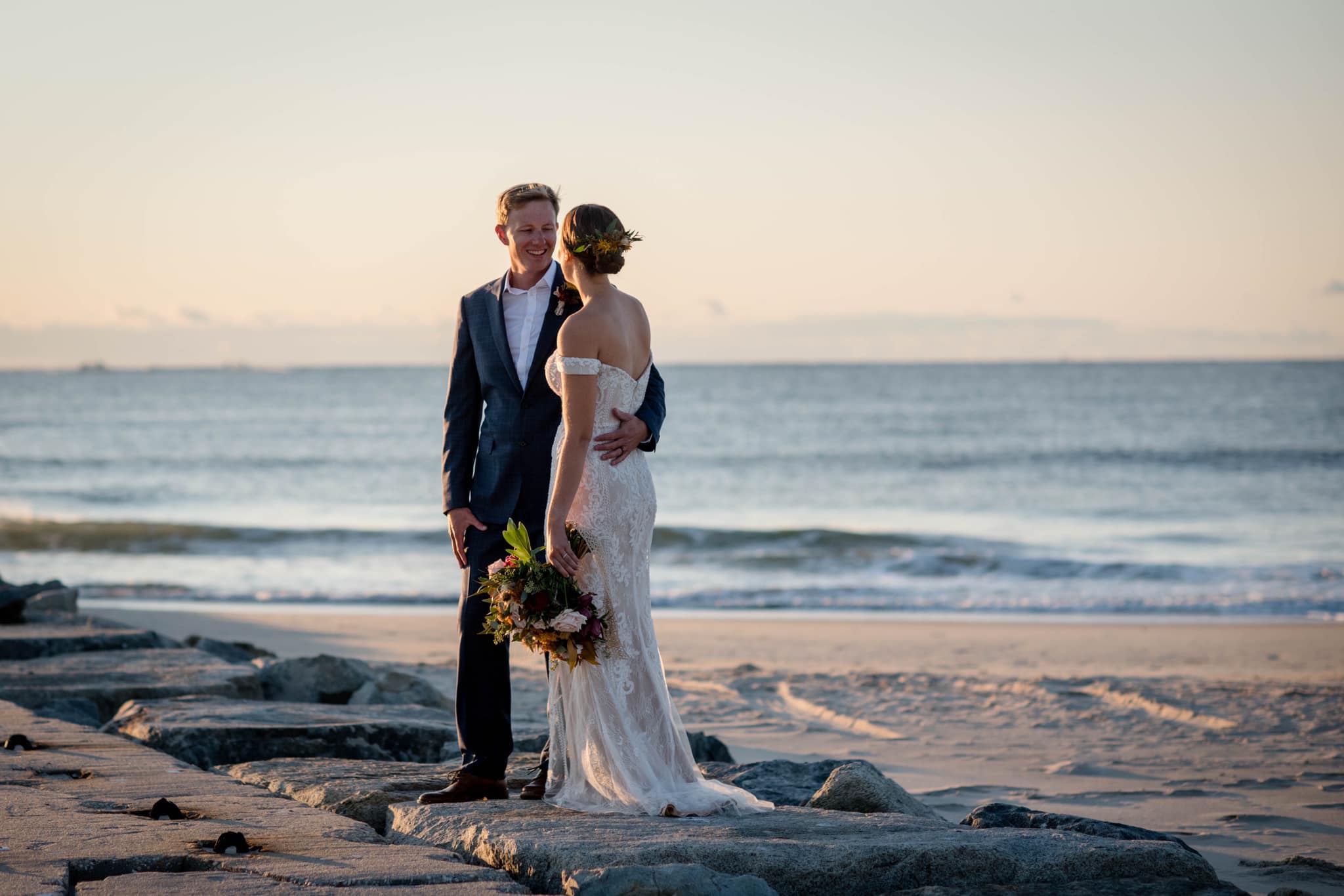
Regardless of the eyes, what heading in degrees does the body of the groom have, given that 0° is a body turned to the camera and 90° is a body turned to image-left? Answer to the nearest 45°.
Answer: approximately 0°

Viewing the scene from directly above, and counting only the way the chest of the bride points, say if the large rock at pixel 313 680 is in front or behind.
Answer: in front

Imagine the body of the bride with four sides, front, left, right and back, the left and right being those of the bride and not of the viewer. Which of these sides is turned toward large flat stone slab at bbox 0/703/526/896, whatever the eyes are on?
left

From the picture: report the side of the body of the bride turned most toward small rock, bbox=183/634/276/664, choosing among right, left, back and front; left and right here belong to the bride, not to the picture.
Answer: front

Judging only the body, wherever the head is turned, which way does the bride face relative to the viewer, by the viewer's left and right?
facing away from the viewer and to the left of the viewer

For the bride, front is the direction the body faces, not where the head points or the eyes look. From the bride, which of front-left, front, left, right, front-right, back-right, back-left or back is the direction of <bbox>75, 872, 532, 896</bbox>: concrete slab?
left

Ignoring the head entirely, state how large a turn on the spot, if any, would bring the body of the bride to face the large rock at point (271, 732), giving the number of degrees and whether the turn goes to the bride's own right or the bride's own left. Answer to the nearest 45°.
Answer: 0° — they already face it

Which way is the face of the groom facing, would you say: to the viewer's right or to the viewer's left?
to the viewer's right

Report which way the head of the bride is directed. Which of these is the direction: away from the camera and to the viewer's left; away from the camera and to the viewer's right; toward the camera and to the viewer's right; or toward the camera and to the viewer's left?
away from the camera and to the viewer's left

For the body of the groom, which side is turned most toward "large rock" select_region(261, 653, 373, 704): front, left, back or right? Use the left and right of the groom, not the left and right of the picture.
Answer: back
